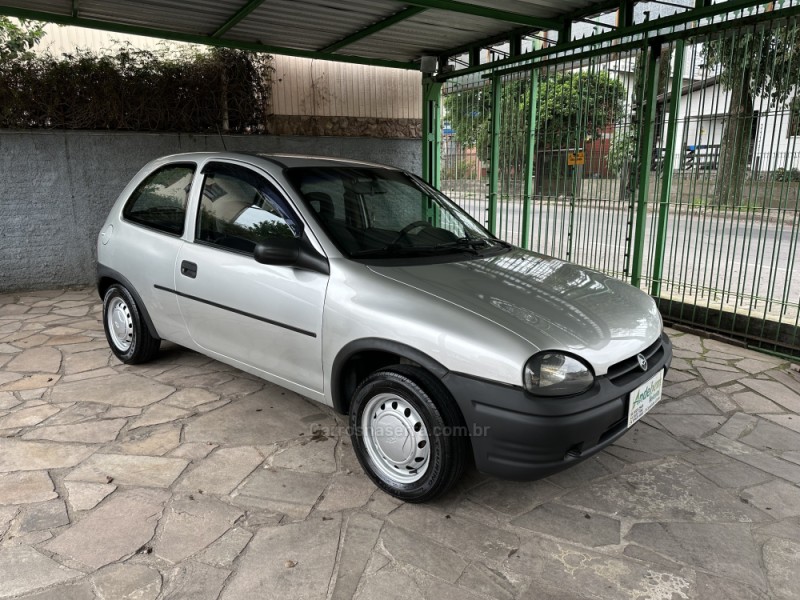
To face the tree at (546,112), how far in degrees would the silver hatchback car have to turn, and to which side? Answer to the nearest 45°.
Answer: approximately 90° to its left

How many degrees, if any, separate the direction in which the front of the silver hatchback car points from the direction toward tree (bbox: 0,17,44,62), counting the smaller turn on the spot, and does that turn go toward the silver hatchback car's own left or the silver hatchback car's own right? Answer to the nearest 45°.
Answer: approximately 180°

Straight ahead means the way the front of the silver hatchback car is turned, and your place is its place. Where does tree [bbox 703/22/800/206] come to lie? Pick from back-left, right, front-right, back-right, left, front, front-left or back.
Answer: left

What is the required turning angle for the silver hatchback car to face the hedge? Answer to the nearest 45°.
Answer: approximately 180°

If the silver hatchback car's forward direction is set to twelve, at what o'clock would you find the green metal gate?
The green metal gate is roughly at 9 o'clock from the silver hatchback car.

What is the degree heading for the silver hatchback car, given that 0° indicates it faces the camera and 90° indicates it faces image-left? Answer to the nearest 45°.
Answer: approximately 315°
